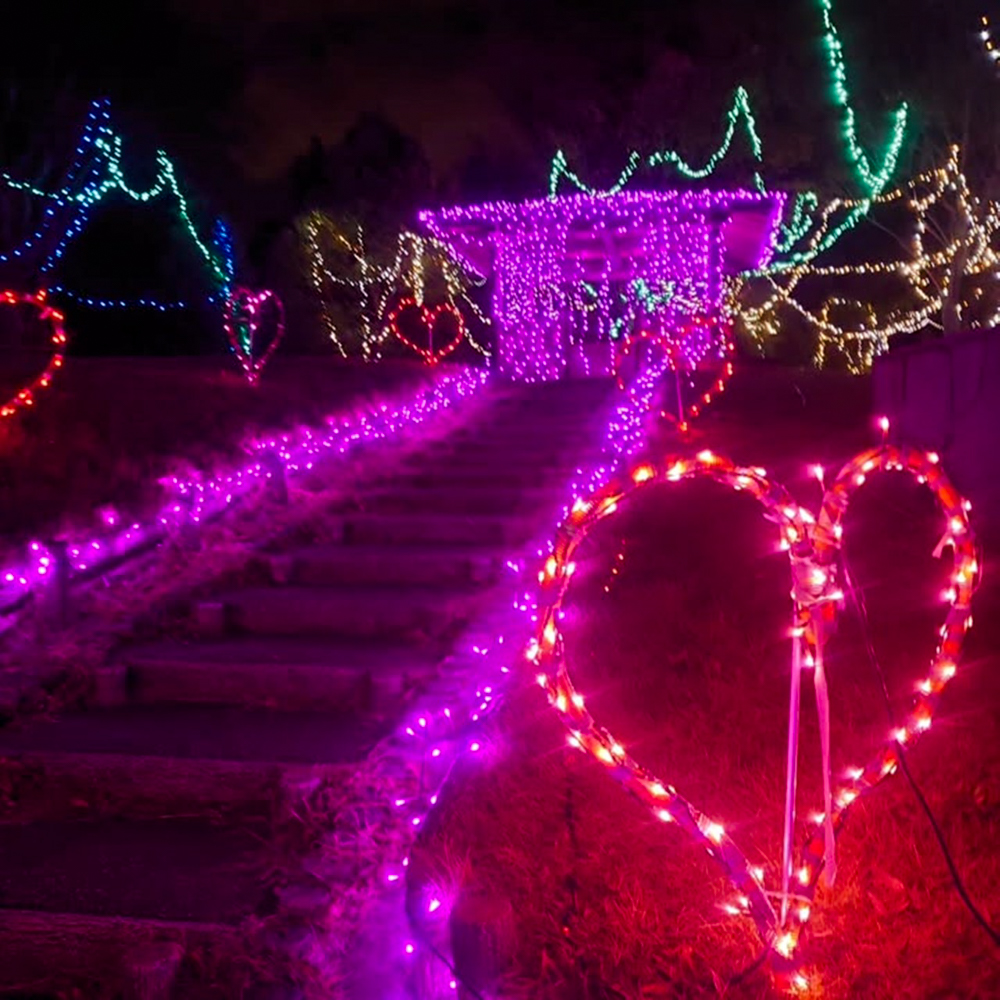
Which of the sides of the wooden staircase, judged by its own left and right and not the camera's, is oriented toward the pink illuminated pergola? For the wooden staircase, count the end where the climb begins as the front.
back

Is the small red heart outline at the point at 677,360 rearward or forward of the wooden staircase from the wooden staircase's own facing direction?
rearward

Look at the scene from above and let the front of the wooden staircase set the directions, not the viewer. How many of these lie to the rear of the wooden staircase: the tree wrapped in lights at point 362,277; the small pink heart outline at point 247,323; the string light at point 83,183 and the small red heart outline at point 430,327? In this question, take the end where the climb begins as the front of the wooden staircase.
4

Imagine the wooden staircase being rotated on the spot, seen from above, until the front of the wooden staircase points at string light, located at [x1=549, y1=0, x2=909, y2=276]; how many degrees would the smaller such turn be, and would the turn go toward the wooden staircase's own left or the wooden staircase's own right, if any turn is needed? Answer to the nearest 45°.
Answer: approximately 135° to the wooden staircase's own left

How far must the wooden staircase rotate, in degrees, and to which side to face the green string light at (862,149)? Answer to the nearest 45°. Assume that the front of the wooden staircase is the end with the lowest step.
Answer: approximately 135° to its left

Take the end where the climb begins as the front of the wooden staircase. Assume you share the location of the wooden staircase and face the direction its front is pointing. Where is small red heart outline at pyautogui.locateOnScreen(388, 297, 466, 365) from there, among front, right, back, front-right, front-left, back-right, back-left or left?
back

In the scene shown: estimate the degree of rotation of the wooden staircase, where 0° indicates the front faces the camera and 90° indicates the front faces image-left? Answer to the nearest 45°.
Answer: approximately 0°

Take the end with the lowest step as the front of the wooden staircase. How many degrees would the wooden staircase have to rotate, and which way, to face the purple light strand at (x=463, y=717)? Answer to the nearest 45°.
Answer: approximately 90° to its left

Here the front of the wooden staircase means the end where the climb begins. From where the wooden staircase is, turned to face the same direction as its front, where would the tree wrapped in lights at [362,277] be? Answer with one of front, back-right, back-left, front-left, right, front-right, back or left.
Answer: back

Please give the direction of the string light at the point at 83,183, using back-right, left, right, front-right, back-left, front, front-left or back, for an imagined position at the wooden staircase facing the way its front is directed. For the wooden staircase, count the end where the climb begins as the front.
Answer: back
